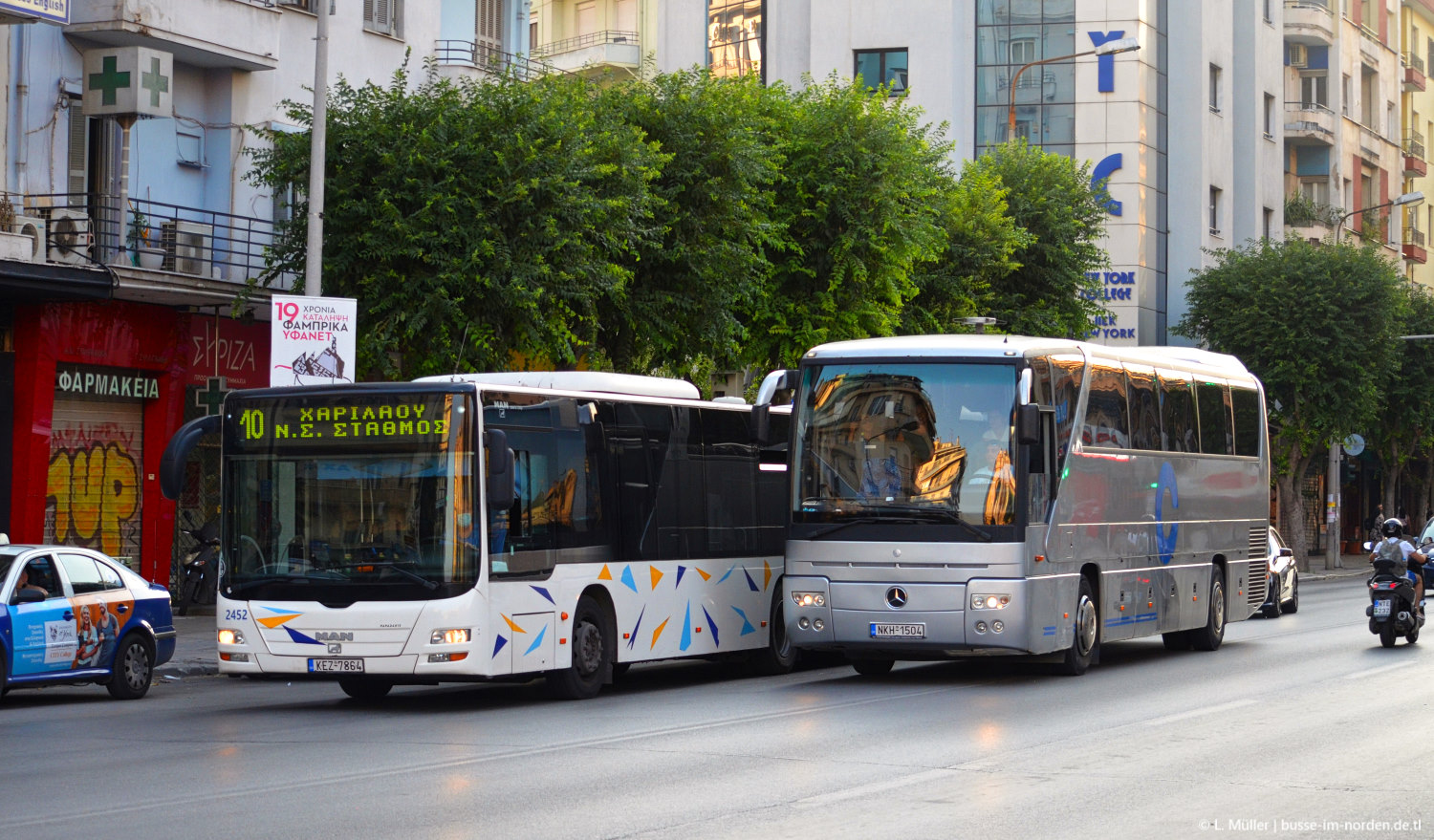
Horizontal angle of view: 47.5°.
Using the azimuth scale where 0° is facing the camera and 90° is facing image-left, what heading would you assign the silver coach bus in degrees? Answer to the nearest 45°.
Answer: approximately 45°

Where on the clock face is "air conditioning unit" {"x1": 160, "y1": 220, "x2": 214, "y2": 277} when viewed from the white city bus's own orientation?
The air conditioning unit is roughly at 4 o'clock from the white city bus.

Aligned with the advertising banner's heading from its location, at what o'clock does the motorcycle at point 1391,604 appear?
The motorcycle is roughly at 9 o'clock from the advertising banner.

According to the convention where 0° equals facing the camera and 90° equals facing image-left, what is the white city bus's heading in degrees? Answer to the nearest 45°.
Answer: approximately 45°

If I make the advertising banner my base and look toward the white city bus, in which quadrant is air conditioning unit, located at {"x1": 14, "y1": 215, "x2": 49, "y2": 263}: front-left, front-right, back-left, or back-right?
back-right

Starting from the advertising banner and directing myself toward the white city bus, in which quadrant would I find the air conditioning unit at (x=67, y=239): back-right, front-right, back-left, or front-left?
back-right

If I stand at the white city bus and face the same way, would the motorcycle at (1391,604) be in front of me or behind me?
behind

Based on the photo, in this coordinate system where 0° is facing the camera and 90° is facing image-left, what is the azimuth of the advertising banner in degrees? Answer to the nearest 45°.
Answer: approximately 0°

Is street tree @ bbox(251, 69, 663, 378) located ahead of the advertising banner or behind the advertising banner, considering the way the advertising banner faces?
behind

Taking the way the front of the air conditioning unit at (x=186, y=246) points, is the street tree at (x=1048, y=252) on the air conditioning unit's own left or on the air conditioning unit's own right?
on the air conditioning unit's own left

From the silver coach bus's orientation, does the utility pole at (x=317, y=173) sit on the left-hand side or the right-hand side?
on its right
